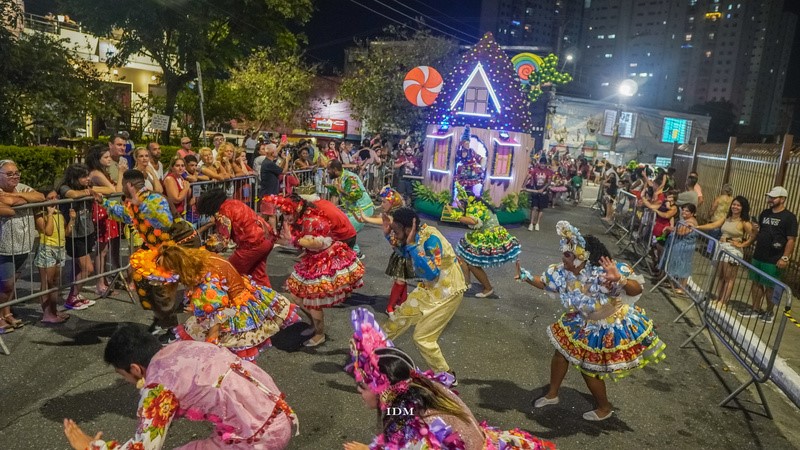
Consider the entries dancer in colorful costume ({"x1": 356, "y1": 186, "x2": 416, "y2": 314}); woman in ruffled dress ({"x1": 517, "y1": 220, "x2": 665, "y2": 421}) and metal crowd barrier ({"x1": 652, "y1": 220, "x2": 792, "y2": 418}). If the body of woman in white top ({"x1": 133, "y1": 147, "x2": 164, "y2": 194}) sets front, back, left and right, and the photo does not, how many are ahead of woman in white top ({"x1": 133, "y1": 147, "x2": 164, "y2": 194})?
3

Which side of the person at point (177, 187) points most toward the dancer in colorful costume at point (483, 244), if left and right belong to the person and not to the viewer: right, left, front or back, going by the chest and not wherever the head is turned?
front

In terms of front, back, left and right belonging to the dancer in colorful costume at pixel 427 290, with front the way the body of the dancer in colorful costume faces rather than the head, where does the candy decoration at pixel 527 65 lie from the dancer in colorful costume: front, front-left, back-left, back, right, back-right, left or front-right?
right

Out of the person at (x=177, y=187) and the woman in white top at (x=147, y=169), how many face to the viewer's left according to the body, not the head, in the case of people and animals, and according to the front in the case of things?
0

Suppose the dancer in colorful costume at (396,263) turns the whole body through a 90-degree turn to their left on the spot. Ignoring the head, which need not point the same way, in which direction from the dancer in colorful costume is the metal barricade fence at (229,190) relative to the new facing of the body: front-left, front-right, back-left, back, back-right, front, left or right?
back-right

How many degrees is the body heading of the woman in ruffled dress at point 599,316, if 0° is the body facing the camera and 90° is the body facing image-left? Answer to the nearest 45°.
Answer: approximately 45°

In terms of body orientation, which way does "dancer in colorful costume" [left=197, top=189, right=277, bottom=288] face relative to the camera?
to the viewer's left

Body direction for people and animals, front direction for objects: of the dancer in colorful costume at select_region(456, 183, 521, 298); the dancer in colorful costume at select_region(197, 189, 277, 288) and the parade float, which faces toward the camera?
the parade float

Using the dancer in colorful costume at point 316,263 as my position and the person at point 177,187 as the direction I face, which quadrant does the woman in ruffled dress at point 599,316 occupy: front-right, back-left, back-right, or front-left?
back-right

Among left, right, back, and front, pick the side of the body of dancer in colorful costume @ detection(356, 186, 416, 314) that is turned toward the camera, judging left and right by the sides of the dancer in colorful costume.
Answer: left

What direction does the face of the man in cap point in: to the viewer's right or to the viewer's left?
to the viewer's left

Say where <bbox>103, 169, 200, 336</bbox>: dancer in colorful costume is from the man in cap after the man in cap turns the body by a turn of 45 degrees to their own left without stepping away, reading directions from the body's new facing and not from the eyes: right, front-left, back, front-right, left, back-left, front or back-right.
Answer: front-right

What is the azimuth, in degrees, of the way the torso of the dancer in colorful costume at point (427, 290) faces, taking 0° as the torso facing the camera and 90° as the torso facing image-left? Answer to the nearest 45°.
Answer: approximately 90°

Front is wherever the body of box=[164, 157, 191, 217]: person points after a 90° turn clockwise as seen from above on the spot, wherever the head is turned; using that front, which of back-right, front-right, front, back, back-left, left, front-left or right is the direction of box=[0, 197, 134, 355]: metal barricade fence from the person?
front

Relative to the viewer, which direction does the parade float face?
toward the camera
